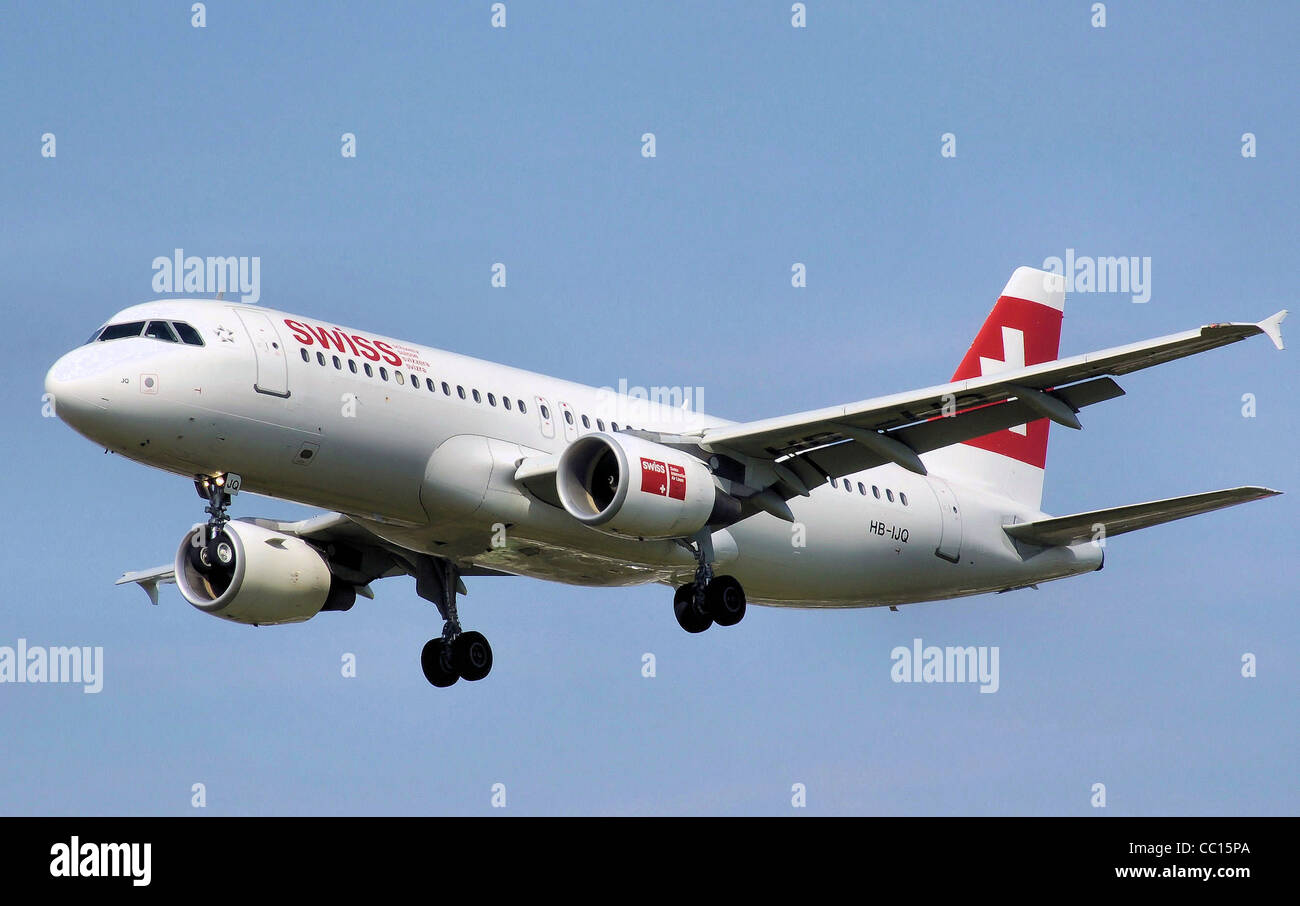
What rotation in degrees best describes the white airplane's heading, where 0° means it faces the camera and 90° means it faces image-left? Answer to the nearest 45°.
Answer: approximately 45°
